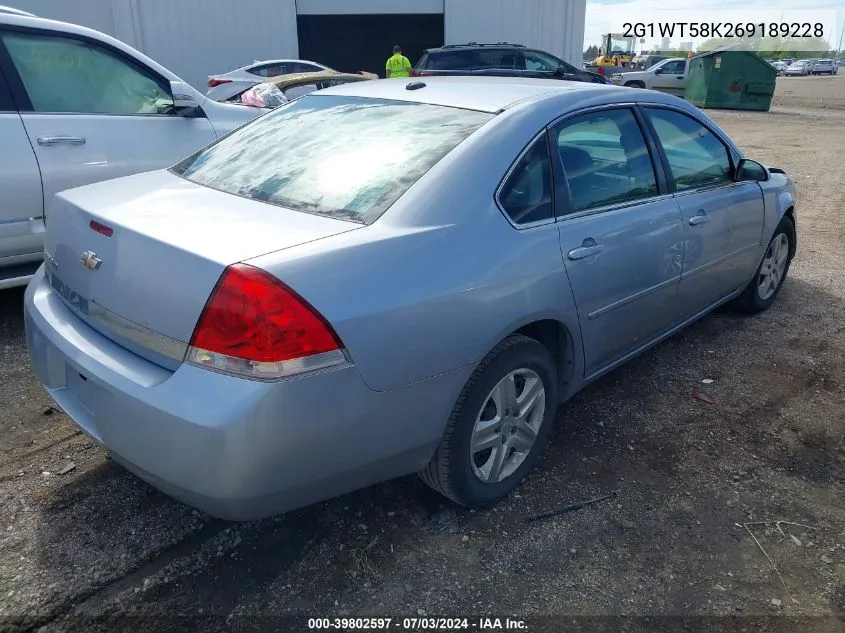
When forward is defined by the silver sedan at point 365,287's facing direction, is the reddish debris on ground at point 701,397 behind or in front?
in front

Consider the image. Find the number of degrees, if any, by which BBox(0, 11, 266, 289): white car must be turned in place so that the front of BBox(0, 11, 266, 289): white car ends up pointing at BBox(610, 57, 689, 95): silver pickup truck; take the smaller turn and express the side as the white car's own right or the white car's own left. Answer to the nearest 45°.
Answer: approximately 45° to the white car's own left

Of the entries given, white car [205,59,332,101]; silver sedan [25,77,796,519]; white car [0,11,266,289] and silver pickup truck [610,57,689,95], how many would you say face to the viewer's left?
1

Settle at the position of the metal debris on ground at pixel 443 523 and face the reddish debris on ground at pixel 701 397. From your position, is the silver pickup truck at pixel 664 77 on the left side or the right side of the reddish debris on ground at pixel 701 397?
left

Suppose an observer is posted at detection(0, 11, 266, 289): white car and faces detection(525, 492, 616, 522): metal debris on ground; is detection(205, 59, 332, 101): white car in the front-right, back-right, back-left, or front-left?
back-left

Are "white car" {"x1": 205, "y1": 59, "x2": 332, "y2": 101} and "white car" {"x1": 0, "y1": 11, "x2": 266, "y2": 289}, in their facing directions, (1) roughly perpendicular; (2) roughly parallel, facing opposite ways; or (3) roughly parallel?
roughly parallel

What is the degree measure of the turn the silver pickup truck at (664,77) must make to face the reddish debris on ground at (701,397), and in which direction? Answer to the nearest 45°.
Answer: approximately 90° to its left

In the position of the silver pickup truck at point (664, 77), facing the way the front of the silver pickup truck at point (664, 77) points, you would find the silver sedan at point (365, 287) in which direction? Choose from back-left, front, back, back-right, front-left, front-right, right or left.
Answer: left

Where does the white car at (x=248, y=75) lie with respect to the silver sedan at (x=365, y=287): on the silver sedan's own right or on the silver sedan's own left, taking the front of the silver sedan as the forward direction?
on the silver sedan's own left

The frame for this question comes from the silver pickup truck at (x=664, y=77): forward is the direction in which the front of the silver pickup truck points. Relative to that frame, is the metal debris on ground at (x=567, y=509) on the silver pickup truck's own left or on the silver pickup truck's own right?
on the silver pickup truck's own left

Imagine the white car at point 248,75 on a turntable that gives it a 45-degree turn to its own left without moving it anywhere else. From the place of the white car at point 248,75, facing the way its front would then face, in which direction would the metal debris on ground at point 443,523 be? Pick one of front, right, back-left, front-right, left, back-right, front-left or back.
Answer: back-right

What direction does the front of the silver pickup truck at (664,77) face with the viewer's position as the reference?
facing to the left of the viewer

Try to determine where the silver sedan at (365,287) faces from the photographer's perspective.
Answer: facing away from the viewer and to the right of the viewer

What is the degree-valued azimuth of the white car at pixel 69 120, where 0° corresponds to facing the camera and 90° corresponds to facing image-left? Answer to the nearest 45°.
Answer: approximately 270°

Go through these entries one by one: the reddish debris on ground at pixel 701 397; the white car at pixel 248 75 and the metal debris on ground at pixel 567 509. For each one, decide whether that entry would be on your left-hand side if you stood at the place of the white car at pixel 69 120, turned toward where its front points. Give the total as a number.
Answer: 1

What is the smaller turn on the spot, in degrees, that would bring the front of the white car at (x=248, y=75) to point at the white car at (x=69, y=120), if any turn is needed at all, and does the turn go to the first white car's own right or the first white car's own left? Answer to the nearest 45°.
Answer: approximately 90° to the first white car's own right

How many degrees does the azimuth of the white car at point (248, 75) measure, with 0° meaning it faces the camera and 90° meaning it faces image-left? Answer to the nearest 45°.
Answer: approximately 270°
